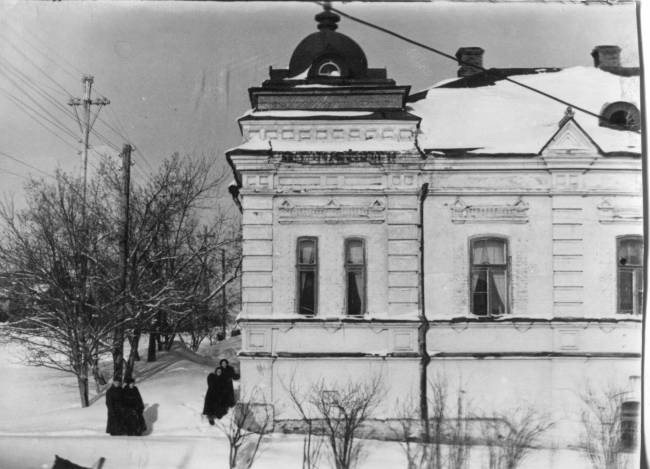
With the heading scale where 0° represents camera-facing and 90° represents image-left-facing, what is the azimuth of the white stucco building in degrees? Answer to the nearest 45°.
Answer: approximately 0°

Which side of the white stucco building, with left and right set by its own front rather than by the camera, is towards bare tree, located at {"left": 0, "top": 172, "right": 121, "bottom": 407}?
right

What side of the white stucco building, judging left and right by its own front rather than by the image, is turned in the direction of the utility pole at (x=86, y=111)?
right

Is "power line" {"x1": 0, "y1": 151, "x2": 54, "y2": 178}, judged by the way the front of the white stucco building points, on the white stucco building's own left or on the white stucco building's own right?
on the white stucco building's own right

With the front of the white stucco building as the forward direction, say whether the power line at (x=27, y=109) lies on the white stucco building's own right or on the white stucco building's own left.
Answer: on the white stucco building's own right

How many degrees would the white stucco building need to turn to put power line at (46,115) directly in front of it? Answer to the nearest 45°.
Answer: approximately 90° to its right

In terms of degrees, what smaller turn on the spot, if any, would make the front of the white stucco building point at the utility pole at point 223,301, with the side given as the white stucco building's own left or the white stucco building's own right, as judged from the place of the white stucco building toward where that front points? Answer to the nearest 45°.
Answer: approximately 90° to the white stucco building's own right
